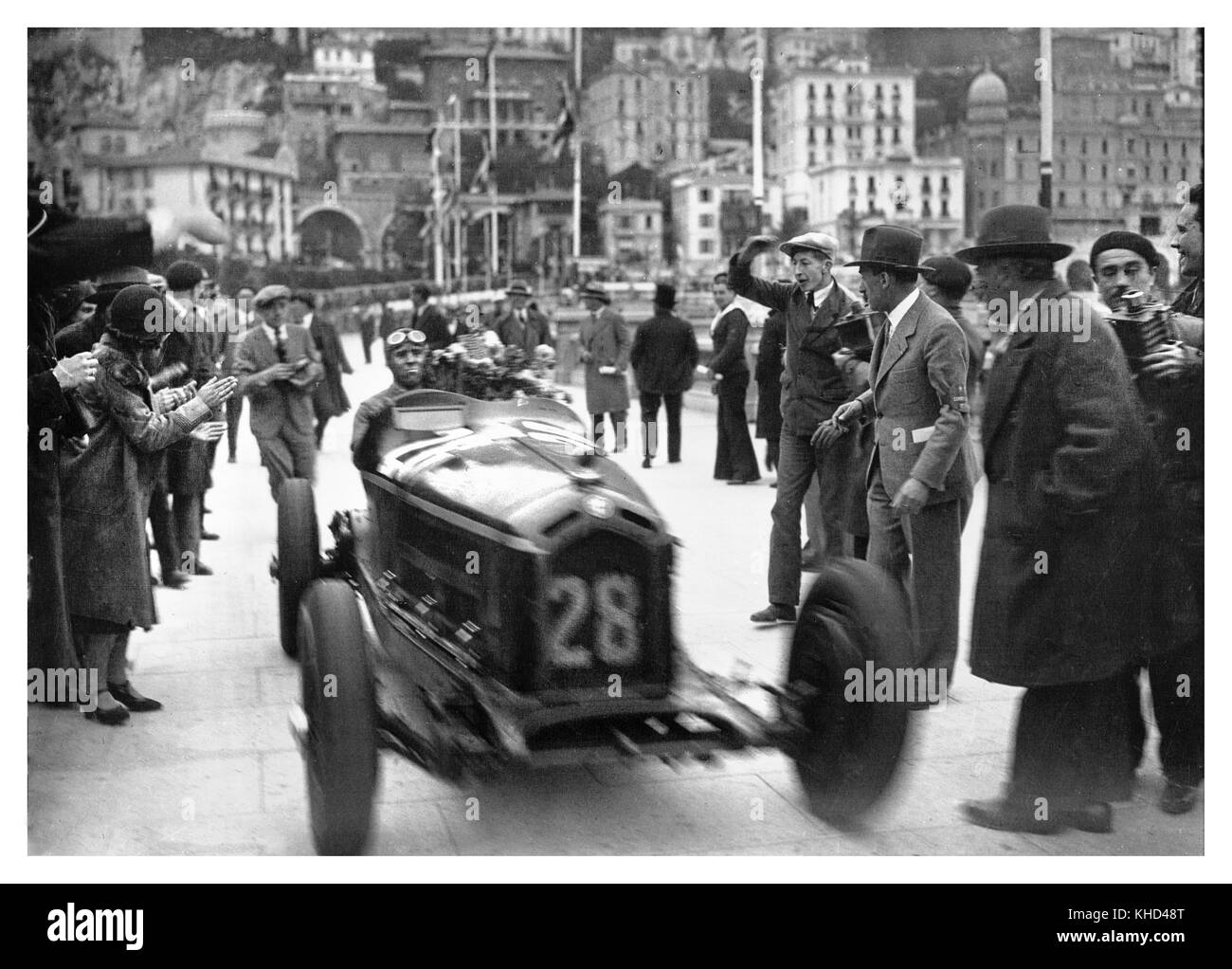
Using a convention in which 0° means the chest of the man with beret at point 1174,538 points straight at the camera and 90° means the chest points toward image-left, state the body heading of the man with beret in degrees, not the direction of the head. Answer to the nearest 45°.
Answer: approximately 45°

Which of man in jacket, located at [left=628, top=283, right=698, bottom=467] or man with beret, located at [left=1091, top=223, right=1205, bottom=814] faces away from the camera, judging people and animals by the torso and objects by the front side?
the man in jacket

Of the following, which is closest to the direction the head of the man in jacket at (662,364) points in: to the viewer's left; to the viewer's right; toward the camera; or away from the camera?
away from the camera

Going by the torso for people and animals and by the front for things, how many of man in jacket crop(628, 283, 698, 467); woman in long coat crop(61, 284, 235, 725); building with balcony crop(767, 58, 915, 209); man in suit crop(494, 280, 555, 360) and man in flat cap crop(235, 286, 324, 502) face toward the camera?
3

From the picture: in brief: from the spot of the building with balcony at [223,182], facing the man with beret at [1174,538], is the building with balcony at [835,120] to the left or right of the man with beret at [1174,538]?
left

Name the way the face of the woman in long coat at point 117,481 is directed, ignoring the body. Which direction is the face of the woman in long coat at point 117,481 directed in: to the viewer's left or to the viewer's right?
to the viewer's right

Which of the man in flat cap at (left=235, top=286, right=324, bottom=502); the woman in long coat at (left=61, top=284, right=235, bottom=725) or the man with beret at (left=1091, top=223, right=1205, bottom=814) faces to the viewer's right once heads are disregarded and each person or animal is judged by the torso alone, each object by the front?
the woman in long coat

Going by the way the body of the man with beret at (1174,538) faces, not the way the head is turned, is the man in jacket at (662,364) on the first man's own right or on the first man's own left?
on the first man's own right

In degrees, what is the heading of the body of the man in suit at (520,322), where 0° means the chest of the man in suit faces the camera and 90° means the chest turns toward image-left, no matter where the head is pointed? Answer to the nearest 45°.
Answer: approximately 0°

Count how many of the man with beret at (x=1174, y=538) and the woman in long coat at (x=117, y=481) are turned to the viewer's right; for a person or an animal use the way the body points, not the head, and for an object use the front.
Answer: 1

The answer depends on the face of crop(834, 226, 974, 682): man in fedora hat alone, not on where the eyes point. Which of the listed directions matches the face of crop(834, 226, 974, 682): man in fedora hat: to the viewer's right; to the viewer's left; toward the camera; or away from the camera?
to the viewer's left
